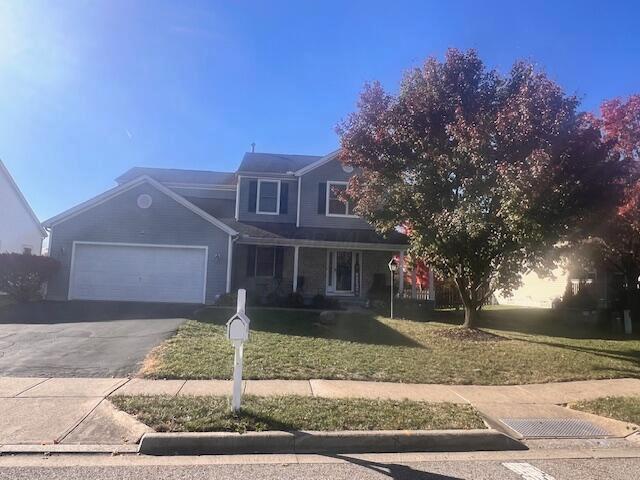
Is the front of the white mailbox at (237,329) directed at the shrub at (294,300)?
no

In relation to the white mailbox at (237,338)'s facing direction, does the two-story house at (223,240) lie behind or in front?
behind

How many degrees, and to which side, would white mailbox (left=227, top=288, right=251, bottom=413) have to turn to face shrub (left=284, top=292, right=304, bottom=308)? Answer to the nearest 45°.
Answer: approximately 180°

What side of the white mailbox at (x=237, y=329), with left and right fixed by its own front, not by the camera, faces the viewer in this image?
front

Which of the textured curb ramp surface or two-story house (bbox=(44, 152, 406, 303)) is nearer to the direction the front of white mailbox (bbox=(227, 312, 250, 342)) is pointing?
the textured curb ramp surface

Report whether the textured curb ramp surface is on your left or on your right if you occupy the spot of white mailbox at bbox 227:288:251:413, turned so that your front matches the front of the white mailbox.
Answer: on your left

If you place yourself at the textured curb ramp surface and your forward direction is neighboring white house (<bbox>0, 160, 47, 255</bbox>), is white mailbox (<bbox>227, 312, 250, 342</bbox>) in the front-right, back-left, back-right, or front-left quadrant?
front-left

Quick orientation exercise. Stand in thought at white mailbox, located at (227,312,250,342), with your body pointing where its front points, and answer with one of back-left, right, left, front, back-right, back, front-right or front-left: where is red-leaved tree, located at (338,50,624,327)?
back-left

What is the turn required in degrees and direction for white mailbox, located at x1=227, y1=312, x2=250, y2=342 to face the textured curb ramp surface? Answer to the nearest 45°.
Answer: approximately 90° to its left

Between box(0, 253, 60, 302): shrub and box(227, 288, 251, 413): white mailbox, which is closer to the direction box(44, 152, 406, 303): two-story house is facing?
the white mailbox

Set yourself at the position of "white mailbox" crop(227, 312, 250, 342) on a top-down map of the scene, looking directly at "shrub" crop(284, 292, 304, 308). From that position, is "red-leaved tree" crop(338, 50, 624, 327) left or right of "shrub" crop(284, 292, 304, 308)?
right

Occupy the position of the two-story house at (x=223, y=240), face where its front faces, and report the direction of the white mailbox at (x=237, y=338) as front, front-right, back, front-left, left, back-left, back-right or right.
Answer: front

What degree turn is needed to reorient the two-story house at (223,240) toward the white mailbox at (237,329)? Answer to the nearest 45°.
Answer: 0° — it already faces it

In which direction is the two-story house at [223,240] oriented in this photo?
toward the camera

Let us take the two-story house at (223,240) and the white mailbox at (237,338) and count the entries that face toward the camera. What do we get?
2

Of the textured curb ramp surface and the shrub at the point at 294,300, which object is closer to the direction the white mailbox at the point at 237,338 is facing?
the textured curb ramp surface

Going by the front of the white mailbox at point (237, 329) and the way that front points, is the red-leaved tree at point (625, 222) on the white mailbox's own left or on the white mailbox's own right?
on the white mailbox's own left

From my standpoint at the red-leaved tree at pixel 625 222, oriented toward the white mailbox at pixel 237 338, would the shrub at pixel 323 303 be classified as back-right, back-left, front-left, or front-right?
front-right

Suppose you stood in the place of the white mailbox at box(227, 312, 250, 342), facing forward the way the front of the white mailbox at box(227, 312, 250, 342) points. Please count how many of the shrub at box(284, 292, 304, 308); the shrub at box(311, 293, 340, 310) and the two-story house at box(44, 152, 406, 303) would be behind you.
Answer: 3
